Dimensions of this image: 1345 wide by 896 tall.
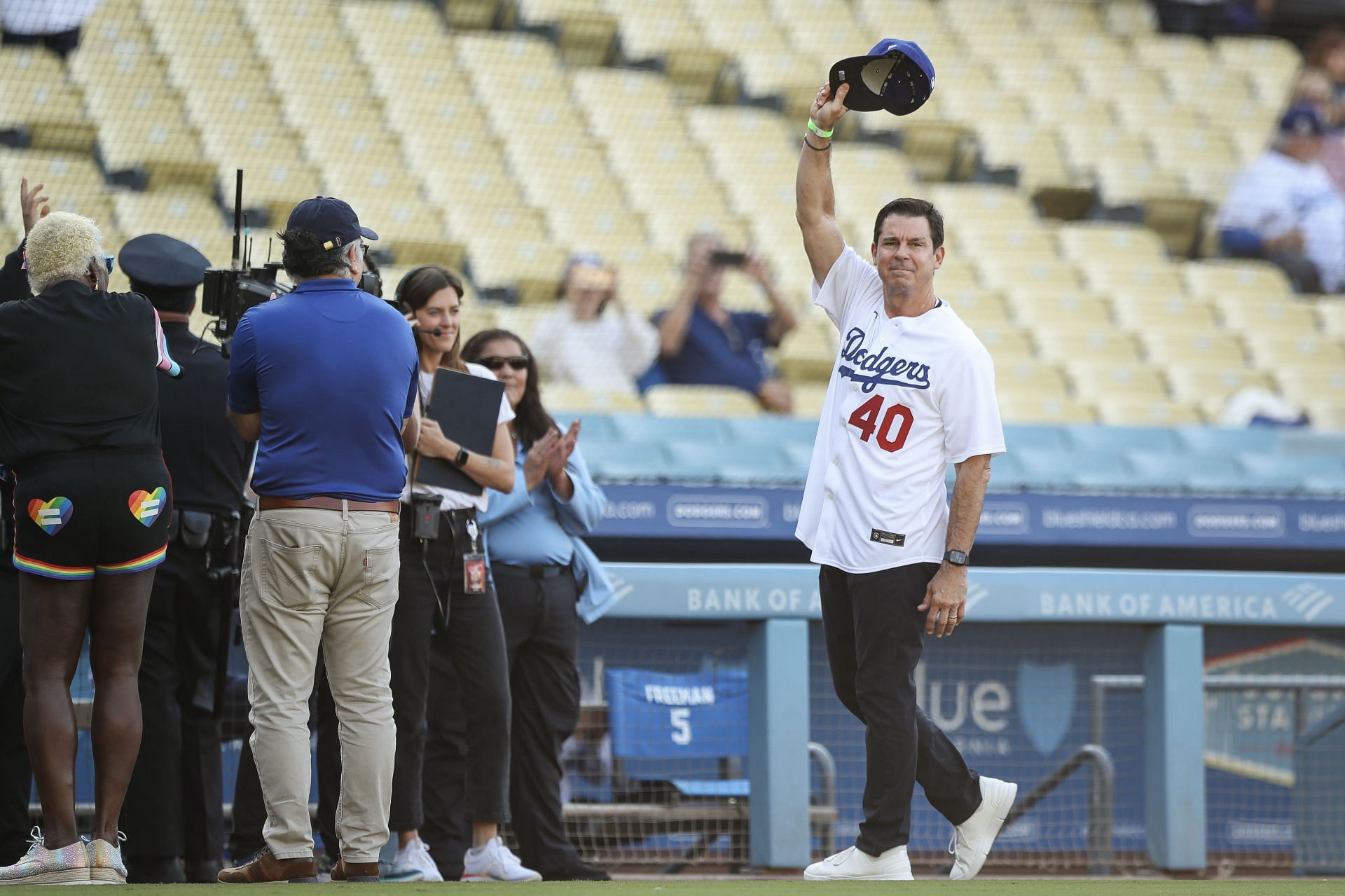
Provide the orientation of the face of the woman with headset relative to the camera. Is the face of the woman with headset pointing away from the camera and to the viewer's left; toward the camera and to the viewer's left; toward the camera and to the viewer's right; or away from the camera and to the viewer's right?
toward the camera and to the viewer's right

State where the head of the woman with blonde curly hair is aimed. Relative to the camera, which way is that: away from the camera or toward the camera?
away from the camera

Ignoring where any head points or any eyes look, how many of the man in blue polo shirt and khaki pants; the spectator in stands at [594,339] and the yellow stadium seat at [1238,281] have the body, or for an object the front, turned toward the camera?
2

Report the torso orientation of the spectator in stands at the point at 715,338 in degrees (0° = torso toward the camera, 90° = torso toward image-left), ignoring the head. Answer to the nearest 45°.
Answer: approximately 315°

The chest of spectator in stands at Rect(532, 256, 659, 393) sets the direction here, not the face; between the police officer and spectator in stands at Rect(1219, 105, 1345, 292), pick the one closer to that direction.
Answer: the police officer

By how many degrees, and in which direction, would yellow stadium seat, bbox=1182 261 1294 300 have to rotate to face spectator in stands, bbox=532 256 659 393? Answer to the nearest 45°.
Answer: approximately 45° to its right

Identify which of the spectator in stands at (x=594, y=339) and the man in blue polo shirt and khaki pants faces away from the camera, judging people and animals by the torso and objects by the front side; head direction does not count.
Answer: the man in blue polo shirt and khaki pants

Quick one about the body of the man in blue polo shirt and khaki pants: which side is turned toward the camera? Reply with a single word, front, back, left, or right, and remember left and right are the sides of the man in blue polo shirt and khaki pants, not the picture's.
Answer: back
